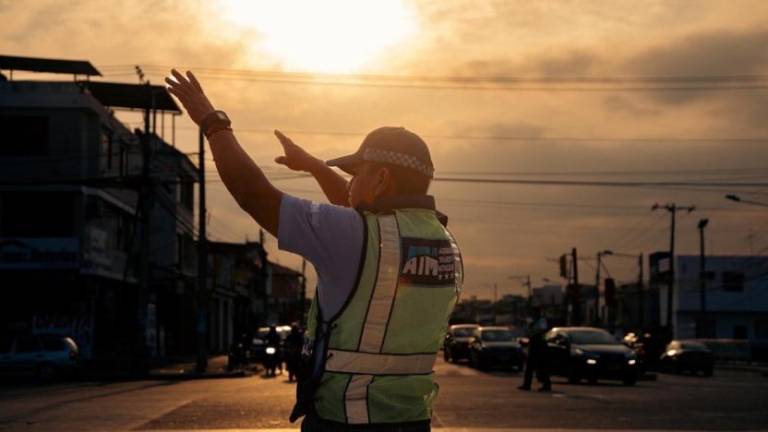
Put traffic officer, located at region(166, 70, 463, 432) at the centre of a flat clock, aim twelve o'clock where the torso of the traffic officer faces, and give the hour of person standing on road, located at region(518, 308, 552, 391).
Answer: The person standing on road is roughly at 2 o'clock from the traffic officer.

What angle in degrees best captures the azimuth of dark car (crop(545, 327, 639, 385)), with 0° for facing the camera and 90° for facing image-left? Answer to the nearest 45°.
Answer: approximately 315°

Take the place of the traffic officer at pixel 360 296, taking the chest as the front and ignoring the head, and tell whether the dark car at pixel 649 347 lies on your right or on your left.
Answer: on your right

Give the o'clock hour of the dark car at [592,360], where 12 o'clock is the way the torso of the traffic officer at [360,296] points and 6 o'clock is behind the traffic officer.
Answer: The dark car is roughly at 2 o'clock from the traffic officer.

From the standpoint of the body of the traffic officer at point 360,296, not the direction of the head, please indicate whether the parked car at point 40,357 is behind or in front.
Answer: in front

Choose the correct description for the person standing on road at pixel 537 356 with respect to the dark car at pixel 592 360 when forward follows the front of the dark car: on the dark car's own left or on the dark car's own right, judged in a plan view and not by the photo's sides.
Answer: on the dark car's own right

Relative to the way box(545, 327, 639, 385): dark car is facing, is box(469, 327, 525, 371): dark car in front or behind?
behind

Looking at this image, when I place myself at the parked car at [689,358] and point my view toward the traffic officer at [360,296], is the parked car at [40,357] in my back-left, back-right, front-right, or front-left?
front-right

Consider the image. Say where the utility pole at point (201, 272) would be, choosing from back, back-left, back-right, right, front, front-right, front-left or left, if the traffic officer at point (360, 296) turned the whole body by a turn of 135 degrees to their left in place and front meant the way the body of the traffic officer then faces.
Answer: back

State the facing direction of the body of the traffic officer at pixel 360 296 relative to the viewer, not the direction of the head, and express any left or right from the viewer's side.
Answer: facing away from the viewer and to the left of the viewer

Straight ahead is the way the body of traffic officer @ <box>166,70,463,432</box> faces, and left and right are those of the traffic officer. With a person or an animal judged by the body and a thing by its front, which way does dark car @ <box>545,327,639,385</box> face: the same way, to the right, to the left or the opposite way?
the opposite way
